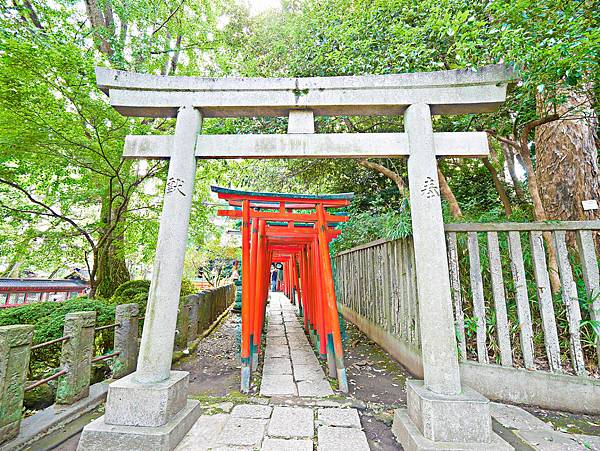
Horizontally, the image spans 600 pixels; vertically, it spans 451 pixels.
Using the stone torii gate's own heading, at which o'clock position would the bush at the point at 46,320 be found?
The bush is roughly at 4 o'clock from the stone torii gate.

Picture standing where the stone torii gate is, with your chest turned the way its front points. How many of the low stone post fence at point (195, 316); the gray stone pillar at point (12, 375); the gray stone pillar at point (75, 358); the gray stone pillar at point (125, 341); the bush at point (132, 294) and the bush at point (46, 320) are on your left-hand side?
0

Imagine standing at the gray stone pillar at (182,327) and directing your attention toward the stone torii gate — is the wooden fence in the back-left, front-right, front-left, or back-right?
front-left

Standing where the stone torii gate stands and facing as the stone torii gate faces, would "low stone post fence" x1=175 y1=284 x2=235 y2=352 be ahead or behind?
behind

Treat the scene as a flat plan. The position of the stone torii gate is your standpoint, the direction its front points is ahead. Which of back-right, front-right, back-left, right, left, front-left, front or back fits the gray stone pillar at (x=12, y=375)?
right

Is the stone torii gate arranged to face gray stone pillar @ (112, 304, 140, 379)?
no

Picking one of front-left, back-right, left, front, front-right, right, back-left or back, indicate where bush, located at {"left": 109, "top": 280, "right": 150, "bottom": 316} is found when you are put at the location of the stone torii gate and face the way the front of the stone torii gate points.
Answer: back-right

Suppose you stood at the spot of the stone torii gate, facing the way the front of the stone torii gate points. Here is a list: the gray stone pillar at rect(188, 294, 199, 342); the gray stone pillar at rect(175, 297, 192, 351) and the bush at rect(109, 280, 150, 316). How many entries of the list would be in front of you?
0

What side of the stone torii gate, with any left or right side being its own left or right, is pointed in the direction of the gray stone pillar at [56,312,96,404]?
right

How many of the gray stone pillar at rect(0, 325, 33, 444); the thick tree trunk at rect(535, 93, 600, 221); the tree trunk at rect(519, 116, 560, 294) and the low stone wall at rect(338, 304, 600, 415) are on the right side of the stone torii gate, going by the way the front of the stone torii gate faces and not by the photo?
1

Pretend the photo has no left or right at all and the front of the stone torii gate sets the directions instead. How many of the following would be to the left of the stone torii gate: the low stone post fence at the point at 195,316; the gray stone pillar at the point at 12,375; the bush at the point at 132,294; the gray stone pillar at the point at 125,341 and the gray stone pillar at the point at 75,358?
0

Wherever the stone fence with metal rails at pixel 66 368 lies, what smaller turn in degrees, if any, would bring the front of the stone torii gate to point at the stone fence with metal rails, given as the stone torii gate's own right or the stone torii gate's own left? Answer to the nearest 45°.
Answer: approximately 90° to the stone torii gate's own right

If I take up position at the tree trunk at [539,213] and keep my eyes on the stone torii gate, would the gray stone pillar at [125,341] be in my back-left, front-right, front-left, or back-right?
front-right

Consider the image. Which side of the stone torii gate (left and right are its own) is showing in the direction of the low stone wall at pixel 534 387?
left

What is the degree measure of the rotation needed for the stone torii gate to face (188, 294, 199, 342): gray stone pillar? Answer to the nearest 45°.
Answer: approximately 135° to its right

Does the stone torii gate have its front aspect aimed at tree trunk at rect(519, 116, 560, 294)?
no

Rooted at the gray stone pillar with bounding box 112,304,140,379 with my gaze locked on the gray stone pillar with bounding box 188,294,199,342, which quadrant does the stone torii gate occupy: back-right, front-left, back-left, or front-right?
back-right

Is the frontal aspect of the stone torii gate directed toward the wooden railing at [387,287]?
no

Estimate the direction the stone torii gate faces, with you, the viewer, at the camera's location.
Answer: facing the viewer
